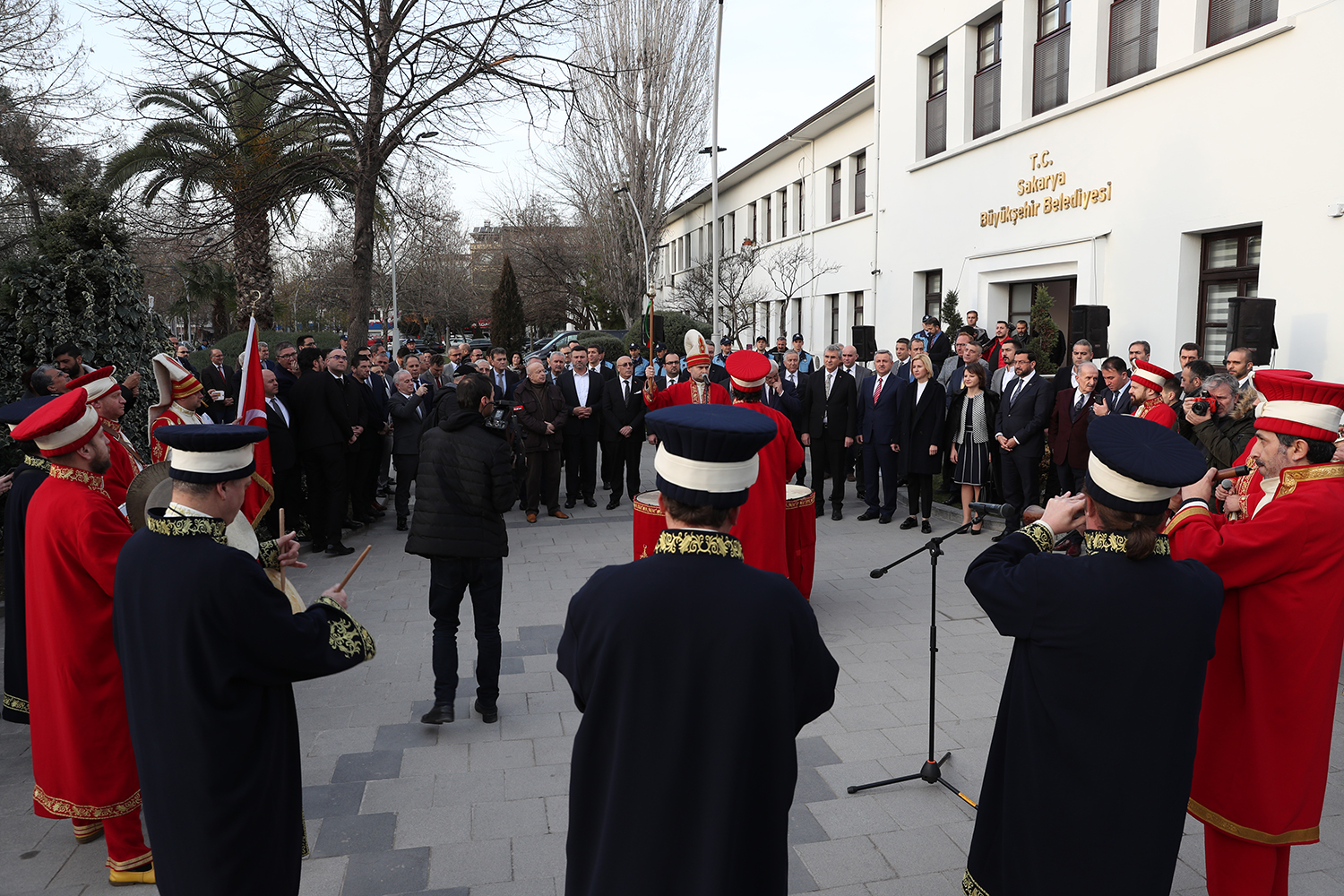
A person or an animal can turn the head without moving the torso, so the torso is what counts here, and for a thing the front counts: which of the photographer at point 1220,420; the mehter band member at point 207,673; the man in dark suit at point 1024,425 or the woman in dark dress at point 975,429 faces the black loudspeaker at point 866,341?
the mehter band member

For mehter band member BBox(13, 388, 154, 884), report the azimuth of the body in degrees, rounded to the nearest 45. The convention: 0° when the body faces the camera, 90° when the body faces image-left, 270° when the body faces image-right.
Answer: approximately 225°

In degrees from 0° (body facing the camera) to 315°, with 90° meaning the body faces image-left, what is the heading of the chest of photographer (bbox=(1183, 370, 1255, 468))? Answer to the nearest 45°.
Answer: approximately 45°

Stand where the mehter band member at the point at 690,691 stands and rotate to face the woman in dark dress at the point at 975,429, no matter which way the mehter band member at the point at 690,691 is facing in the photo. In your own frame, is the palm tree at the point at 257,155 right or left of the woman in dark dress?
left

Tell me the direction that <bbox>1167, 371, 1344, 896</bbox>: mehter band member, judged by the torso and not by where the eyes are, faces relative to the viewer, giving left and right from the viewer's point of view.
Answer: facing to the left of the viewer

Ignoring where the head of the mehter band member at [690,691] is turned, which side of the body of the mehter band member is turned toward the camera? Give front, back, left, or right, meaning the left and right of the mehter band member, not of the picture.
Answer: back

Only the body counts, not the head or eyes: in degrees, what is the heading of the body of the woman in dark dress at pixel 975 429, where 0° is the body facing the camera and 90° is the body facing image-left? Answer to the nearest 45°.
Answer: approximately 45°

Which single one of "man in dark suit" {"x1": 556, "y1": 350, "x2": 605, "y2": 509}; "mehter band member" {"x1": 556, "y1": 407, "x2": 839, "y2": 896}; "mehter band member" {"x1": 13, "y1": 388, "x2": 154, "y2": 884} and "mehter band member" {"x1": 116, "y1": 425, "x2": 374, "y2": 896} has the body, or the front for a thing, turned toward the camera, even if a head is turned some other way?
the man in dark suit

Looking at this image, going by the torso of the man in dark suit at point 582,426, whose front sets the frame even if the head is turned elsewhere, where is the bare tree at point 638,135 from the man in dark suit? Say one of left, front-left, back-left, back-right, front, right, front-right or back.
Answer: back

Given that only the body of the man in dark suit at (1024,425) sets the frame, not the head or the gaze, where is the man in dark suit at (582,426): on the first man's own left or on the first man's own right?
on the first man's own right

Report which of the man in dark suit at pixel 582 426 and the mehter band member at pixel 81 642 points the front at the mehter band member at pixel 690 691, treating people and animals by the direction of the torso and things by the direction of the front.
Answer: the man in dark suit

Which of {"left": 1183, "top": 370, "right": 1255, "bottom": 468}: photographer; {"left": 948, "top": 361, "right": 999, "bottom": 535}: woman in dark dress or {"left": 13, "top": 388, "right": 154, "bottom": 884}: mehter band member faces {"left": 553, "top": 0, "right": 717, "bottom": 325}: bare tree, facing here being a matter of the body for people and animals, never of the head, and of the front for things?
the mehter band member

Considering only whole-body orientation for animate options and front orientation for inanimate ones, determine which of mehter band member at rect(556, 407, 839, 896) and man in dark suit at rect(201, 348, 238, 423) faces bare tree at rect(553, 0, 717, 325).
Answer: the mehter band member

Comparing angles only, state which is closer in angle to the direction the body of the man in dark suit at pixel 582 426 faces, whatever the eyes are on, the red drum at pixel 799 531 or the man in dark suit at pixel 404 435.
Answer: the red drum

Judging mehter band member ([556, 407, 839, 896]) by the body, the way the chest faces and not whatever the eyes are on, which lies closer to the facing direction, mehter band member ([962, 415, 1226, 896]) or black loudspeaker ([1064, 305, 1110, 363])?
the black loudspeaker

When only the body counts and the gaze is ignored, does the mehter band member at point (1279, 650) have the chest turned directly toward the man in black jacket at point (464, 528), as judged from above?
yes
